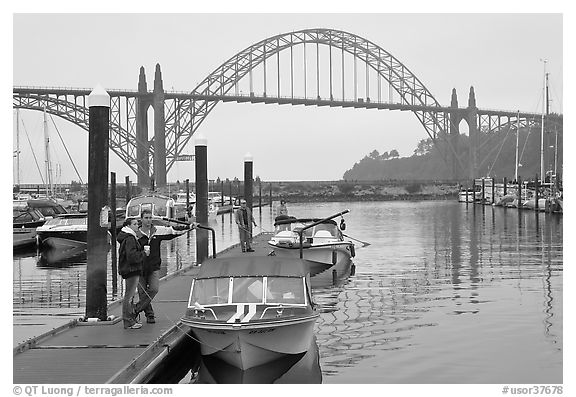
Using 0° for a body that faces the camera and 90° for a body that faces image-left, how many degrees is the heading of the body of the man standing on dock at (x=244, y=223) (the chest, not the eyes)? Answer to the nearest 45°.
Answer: approximately 0°

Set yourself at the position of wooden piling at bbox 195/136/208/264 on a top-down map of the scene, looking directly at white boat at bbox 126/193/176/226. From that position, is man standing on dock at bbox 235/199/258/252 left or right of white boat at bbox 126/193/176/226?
right

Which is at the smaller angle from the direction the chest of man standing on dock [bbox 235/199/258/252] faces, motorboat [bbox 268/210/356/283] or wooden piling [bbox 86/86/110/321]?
the wooden piling

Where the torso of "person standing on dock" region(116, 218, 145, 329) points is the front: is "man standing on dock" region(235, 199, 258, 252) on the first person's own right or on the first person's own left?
on the first person's own left

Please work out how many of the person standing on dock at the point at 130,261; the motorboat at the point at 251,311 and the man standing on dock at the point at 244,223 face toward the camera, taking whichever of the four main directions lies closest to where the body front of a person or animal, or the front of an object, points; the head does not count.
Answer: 2

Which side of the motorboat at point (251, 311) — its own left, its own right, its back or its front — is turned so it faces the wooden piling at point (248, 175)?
back

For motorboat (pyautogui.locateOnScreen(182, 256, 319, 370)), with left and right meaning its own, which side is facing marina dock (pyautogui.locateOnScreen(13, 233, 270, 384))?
right

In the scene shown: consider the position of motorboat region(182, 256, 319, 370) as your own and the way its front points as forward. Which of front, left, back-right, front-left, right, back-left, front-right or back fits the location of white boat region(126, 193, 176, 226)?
back

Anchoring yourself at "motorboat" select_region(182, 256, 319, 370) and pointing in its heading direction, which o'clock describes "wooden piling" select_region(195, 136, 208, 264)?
The wooden piling is roughly at 6 o'clock from the motorboat.

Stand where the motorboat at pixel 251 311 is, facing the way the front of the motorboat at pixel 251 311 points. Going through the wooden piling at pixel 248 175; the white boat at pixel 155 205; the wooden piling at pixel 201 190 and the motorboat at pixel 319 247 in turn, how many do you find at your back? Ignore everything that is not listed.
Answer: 4

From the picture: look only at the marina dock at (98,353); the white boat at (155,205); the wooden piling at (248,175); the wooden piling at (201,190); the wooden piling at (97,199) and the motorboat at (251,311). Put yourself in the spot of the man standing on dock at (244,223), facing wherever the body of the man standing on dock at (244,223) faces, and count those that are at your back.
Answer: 2

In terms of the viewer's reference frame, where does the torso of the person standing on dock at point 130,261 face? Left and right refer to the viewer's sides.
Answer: facing to the right of the viewer
